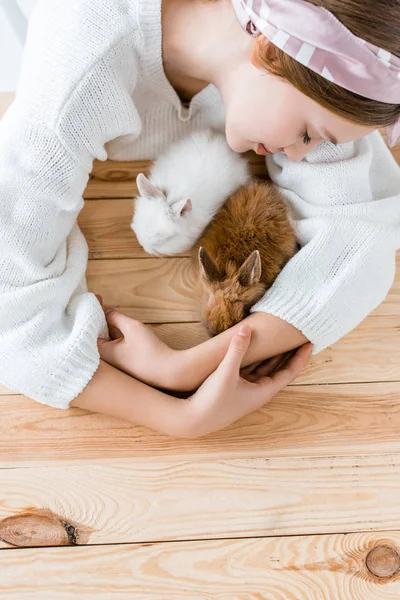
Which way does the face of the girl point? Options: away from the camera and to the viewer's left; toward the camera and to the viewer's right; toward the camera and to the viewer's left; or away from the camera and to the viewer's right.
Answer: toward the camera and to the viewer's left

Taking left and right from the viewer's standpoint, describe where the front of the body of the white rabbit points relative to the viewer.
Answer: facing the viewer and to the left of the viewer

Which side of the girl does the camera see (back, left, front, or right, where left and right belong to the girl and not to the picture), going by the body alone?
front

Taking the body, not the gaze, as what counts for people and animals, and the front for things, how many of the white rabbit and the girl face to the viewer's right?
0
